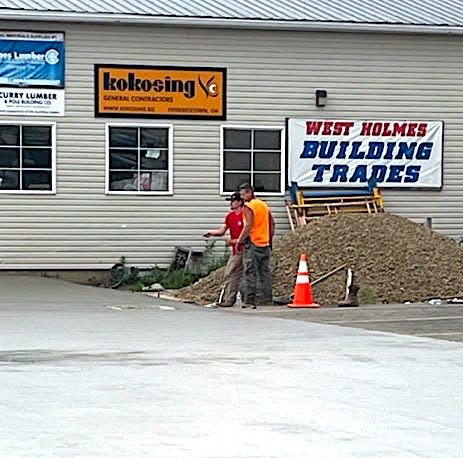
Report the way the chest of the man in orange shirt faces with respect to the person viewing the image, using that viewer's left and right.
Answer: facing away from the viewer and to the left of the viewer

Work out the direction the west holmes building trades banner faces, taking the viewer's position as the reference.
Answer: facing the viewer

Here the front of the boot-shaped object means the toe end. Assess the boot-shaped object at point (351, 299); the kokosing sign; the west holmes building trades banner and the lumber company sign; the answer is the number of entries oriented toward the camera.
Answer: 3

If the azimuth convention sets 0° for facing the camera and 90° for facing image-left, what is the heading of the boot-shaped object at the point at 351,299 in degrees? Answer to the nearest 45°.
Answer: approximately 90°

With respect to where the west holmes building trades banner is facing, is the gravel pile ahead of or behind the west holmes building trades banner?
ahead

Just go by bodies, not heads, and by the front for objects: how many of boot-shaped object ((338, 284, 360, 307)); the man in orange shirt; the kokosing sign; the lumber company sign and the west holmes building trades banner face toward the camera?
3

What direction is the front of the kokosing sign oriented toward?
toward the camera

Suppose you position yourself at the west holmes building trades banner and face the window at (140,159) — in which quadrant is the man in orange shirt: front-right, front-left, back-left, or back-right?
front-left

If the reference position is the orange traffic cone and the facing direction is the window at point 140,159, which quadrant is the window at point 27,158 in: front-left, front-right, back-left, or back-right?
front-left

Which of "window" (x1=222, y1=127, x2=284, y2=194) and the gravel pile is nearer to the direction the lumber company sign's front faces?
the gravel pile

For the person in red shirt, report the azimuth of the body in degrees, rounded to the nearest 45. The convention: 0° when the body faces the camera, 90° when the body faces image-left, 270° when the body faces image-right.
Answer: approximately 45°

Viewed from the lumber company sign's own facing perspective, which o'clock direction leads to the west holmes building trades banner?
The west holmes building trades banner is roughly at 9 o'clock from the lumber company sign.

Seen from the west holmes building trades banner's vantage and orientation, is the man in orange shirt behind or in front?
in front

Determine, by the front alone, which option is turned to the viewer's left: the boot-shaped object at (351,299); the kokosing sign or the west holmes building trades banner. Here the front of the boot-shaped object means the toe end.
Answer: the boot-shaped object
